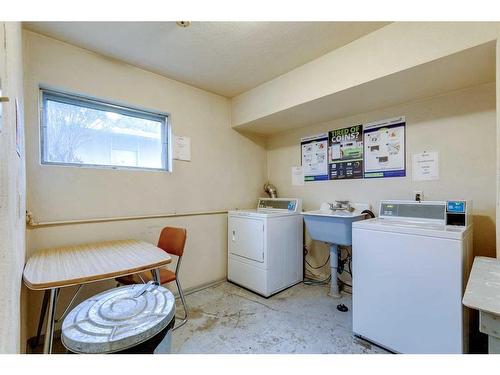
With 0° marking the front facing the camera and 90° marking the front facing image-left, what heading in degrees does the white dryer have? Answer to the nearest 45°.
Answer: approximately 45°

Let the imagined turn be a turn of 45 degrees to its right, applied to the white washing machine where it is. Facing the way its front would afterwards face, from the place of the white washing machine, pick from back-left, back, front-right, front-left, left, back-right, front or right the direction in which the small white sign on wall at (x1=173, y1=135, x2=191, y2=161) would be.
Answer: front

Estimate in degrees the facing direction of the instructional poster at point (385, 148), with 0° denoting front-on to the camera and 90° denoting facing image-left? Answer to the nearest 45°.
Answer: approximately 45°

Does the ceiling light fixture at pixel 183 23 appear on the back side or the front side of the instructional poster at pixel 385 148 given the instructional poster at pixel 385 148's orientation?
on the front side
